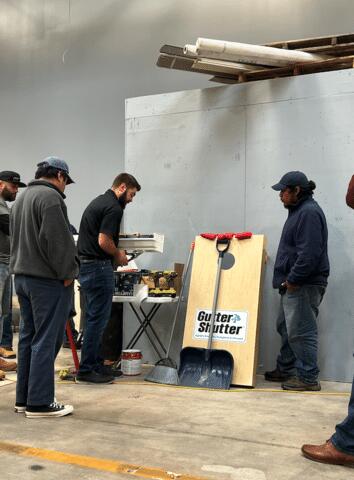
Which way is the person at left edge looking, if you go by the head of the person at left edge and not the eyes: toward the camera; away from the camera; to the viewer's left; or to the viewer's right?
to the viewer's right

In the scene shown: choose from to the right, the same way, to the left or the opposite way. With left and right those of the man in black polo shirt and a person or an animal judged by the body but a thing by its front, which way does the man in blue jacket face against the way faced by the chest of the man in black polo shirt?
the opposite way

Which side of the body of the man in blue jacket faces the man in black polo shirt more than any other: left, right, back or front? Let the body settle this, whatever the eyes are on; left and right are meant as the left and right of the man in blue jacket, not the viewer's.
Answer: front

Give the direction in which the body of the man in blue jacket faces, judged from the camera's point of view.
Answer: to the viewer's left

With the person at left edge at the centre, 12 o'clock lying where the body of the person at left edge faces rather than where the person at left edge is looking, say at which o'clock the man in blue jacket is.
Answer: The man in blue jacket is roughly at 1 o'clock from the person at left edge.

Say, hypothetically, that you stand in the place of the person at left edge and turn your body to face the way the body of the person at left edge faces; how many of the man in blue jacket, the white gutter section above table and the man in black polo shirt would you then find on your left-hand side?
0

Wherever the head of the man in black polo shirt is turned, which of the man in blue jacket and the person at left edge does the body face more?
the man in blue jacket

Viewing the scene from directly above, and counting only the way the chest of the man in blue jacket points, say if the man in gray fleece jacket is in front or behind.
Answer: in front

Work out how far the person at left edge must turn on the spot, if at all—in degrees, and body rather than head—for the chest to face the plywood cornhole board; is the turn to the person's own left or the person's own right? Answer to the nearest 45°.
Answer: approximately 45° to the person's own right

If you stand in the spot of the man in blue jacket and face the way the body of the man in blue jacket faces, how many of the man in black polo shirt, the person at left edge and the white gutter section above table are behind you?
0

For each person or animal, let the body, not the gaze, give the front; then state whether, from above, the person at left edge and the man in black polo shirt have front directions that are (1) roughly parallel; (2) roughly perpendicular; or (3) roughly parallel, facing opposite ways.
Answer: roughly parallel

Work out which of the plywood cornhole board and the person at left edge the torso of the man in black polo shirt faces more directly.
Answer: the plywood cornhole board

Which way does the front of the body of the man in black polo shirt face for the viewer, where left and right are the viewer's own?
facing to the right of the viewer

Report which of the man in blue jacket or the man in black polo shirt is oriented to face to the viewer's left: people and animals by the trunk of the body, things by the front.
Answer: the man in blue jacket

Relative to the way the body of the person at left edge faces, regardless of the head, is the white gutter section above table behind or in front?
in front

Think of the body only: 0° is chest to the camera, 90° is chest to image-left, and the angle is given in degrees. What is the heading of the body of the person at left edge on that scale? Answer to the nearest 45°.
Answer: approximately 270°

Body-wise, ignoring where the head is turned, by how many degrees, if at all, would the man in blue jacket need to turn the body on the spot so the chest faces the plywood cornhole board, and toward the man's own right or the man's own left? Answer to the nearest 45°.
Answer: approximately 45° to the man's own right

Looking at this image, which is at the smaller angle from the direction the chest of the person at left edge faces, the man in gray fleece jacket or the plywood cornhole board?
the plywood cornhole board

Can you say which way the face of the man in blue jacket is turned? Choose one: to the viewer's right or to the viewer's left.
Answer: to the viewer's left

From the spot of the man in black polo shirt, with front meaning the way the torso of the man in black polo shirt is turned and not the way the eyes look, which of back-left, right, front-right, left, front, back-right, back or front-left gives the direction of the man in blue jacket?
front
